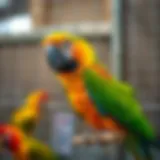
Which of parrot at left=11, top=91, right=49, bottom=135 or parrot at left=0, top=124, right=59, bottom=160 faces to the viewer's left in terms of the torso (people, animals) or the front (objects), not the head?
parrot at left=0, top=124, right=59, bottom=160

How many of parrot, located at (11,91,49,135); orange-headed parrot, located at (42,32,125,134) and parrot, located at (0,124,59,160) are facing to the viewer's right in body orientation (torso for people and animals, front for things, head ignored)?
1

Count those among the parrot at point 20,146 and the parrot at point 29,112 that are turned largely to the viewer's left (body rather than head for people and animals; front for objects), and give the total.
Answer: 1

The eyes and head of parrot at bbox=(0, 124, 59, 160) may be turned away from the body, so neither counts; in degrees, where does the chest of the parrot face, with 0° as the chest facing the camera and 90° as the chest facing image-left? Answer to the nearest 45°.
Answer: approximately 90°

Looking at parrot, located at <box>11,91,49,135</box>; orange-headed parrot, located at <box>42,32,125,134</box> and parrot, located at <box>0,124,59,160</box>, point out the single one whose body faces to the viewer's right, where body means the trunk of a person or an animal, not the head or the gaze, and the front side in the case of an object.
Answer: parrot, located at <box>11,91,49,135</box>

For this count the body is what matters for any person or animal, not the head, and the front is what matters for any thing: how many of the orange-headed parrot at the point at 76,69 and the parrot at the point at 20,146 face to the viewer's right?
0

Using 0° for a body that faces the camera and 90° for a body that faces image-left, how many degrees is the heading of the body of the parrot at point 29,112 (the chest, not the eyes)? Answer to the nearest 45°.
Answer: approximately 270°

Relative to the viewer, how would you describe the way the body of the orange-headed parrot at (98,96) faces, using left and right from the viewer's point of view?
facing the viewer and to the left of the viewer
